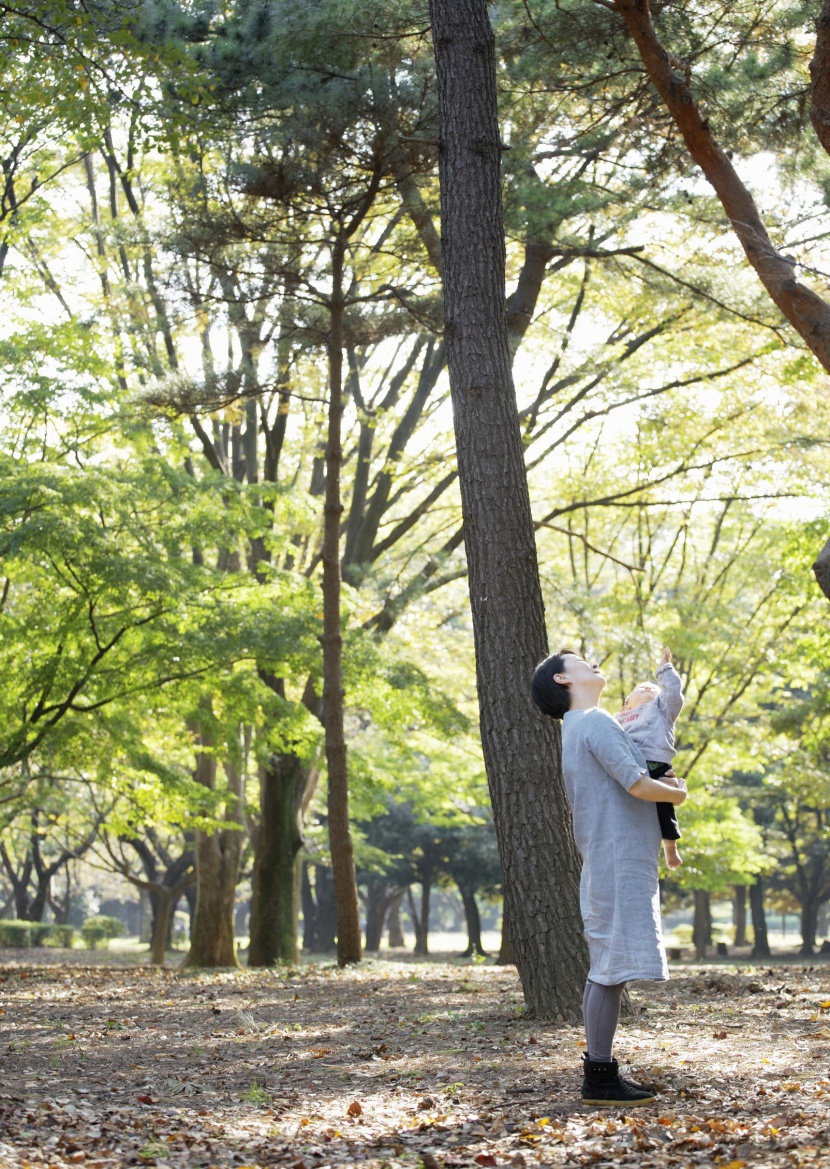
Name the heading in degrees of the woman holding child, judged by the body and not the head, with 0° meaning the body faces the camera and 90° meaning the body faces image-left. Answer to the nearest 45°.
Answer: approximately 270°

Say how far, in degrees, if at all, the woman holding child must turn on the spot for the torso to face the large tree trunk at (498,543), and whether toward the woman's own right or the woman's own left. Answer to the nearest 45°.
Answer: approximately 90° to the woman's own left

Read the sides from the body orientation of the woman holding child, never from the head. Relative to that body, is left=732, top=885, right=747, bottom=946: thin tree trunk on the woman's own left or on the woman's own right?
on the woman's own left

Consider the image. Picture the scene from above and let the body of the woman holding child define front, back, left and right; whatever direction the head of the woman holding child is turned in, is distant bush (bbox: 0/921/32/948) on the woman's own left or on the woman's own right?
on the woman's own left

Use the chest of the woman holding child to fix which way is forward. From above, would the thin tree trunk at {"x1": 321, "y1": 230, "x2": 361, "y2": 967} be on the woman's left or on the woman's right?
on the woman's left

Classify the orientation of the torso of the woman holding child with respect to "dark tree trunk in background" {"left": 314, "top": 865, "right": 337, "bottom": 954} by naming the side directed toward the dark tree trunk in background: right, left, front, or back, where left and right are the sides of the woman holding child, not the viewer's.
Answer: left
